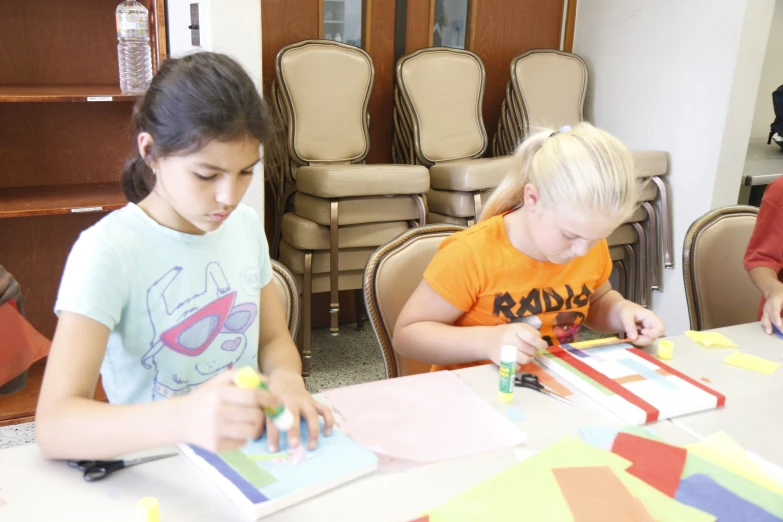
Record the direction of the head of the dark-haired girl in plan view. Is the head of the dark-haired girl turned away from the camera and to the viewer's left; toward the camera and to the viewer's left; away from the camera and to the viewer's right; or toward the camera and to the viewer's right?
toward the camera and to the viewer's right

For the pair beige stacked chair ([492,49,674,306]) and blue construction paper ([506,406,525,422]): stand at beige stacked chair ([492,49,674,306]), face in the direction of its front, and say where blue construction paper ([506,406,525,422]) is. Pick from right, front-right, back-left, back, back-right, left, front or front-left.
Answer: front-right

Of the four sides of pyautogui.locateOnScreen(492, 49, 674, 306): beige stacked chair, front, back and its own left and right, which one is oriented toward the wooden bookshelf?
right
